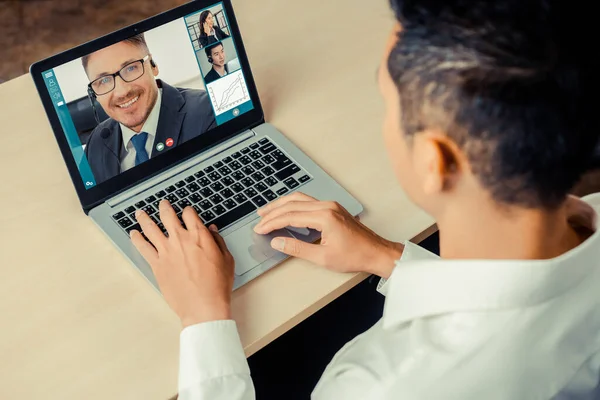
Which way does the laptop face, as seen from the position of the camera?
facing the viewer and to the right of the viewer
